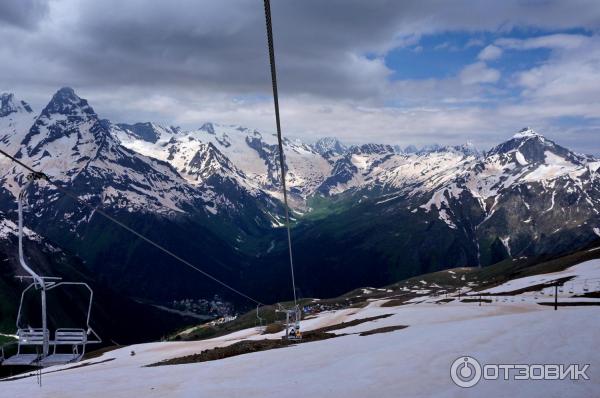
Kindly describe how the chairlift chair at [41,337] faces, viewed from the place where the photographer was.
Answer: facing the viewer and to the left of the viewer
